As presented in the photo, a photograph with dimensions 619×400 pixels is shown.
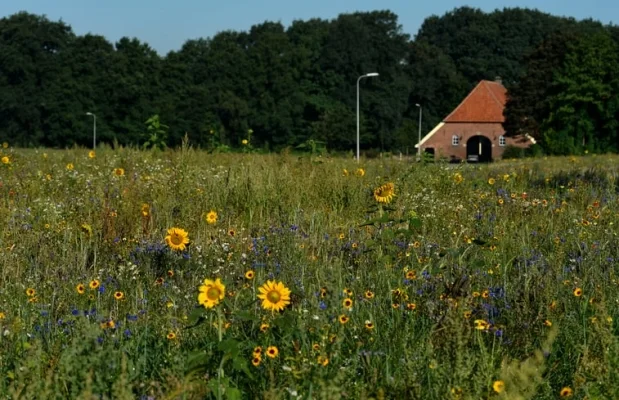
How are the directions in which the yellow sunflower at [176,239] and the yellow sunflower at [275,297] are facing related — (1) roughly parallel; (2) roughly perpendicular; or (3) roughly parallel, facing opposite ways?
roughly parallel

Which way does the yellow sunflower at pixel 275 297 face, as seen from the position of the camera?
facing the viewer

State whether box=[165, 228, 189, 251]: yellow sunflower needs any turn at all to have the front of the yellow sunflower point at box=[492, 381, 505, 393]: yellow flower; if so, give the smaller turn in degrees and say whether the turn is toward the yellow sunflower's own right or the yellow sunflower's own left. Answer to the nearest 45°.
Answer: approximately 45° to the yellow sunflower's own left

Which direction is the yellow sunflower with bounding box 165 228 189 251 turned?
toward the camera

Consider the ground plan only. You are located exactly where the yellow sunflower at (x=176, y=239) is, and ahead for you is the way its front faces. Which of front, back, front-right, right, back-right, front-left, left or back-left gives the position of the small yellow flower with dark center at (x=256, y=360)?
front

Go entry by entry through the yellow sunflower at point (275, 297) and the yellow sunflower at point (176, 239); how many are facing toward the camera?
2

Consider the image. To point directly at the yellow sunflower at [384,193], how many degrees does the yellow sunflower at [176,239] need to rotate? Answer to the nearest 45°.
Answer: approximately 135° to its left

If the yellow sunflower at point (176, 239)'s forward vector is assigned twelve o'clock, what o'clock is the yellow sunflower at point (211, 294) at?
the yellow sunflower at point (211, 294) is roughly at 12 o'clock from the yellow sunflower at point (176, 239).

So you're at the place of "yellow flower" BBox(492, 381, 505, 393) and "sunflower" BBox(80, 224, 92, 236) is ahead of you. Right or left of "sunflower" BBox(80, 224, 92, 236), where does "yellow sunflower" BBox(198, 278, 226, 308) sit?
left

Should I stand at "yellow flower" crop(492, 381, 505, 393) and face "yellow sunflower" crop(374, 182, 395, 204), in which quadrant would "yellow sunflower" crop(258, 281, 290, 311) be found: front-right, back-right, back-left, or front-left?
front-left

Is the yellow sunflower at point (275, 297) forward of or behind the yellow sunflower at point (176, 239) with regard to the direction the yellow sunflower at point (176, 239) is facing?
forward
